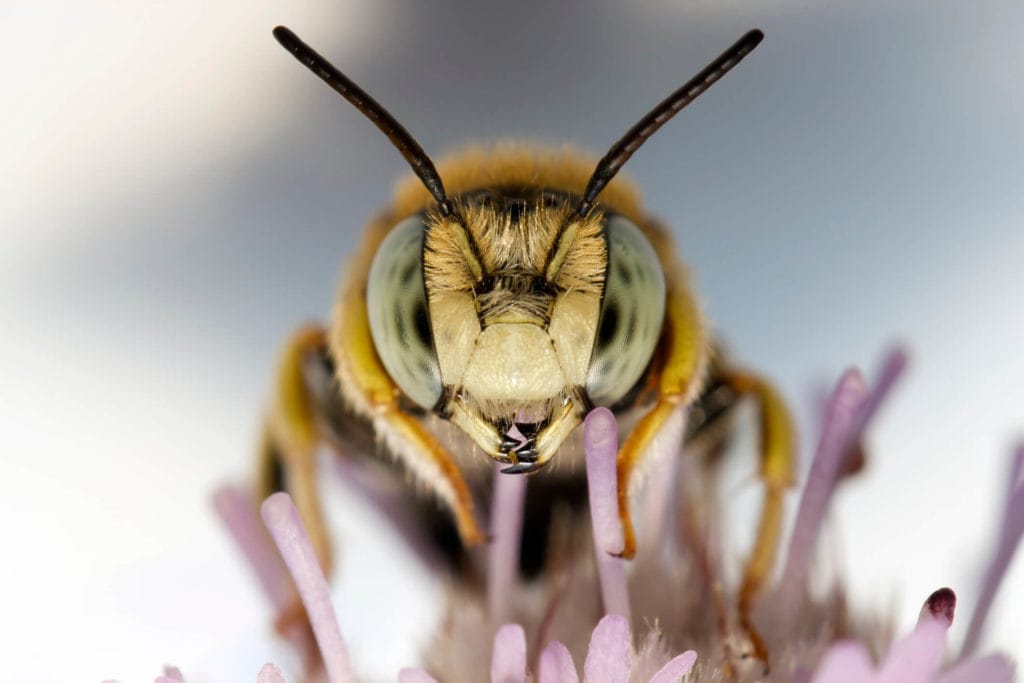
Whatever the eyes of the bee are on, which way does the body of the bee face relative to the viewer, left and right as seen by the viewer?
facing the viewer
